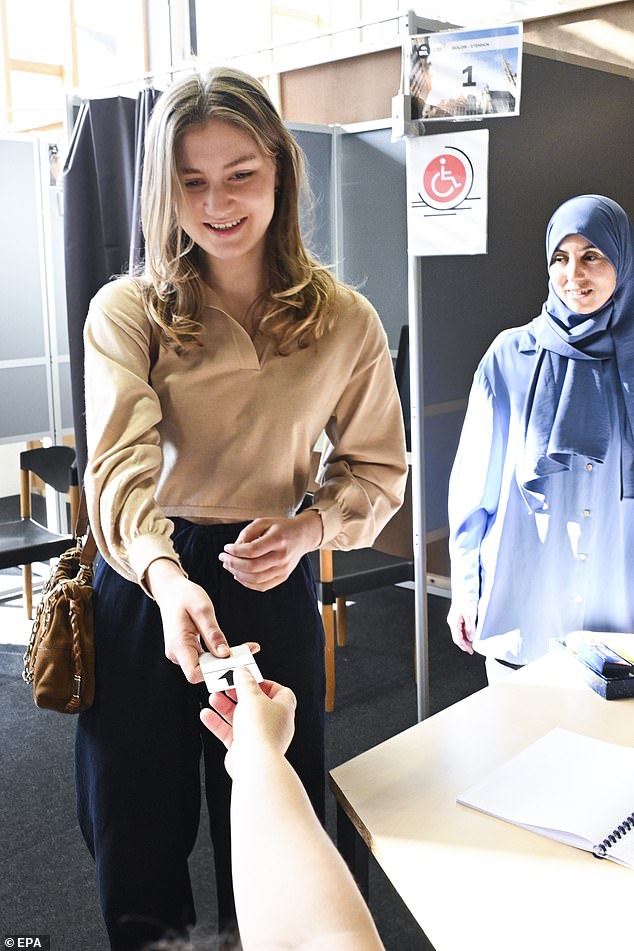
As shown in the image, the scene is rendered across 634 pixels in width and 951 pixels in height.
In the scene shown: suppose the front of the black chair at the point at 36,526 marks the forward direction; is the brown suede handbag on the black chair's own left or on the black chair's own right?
on the black chair's own left

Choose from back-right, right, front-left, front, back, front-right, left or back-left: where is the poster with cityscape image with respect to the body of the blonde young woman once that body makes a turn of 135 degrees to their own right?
right

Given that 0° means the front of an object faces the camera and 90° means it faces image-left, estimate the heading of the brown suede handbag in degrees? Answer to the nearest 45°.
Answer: approximately 90°

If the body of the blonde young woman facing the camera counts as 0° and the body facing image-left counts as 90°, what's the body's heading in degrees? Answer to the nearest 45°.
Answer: approximately 0°

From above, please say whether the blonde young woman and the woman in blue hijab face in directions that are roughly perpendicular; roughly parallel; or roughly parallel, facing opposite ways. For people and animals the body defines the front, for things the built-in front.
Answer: roughly parallel

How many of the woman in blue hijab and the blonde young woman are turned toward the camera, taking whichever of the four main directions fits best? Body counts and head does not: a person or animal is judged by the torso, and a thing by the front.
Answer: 2

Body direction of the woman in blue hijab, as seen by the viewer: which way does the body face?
toward the camera

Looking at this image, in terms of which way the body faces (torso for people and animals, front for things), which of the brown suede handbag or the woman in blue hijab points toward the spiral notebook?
the woman in blue hijab

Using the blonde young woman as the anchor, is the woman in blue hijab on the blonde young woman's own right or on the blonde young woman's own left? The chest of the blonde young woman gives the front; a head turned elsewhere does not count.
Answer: on the blonde young woman's own left

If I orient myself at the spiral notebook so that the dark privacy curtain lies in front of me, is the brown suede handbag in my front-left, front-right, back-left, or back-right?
front-left

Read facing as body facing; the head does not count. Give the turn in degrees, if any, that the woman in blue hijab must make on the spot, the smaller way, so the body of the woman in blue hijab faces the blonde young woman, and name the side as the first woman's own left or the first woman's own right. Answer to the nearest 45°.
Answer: approximately 45° to the first woman's own right

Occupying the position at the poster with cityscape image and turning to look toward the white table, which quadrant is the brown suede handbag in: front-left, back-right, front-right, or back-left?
front-right

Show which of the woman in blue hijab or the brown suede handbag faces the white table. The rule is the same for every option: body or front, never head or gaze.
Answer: the woman in blue hijab

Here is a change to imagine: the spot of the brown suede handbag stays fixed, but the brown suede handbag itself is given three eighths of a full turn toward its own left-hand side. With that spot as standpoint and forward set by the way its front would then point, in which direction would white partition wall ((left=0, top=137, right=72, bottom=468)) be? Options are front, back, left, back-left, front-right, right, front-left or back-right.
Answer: back-left
